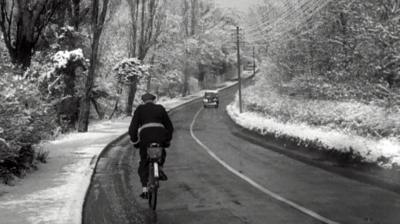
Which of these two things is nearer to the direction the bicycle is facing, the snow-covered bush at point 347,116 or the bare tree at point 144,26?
the bare tree

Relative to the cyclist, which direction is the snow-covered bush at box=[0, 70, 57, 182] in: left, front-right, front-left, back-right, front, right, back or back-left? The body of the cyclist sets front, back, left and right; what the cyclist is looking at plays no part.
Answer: front-left

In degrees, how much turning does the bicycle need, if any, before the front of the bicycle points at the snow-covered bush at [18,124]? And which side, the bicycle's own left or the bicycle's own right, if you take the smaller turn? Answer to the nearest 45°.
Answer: approximately 45° to the bicycle's own left

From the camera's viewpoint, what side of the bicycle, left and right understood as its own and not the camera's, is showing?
back

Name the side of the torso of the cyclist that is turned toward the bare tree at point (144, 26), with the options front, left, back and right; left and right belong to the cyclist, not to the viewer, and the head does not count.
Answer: front

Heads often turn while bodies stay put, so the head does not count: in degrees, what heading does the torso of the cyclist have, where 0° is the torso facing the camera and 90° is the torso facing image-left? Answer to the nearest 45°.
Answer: approximately 180°

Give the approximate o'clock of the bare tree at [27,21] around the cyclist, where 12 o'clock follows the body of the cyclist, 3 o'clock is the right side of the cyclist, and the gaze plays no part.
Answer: The bare tree is roughly at 11 o'clock from the cyclist.

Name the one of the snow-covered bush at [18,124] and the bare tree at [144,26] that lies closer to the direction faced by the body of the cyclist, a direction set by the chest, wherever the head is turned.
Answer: the bare tree

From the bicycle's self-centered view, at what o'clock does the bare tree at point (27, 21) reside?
The bare tree is roughly at 11 o'clock from the bicycle.

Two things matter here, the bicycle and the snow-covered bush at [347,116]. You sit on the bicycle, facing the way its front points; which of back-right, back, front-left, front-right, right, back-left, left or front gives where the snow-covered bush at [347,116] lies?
front-right

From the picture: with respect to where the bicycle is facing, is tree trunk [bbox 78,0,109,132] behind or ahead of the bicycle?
ahead
